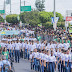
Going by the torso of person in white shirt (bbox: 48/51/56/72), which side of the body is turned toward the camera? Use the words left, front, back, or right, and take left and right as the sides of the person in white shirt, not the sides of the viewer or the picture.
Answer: front

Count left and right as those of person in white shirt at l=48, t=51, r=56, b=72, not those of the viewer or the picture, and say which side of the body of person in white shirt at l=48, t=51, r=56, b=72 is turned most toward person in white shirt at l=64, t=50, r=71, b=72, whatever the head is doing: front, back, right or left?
left
